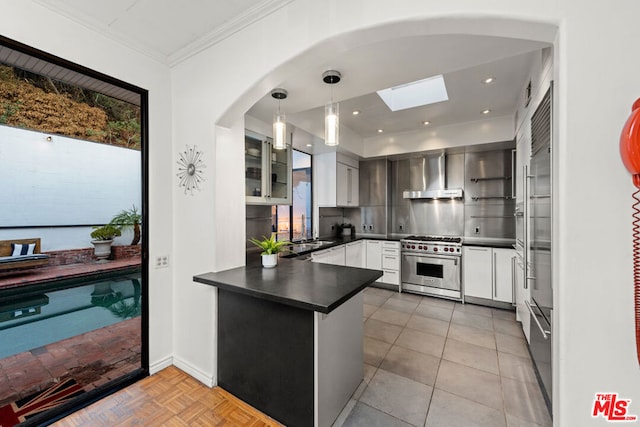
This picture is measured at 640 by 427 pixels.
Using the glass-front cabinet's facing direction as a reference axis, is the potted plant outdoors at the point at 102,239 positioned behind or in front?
behind

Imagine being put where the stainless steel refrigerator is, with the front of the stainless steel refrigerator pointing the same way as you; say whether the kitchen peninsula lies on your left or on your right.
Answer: on your left

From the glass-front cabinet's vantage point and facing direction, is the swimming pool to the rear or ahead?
to the rear

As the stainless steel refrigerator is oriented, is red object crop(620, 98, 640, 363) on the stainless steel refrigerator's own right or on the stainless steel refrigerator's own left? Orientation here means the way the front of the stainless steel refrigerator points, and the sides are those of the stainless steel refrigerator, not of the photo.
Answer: on the stainless steel refrigerator's own left

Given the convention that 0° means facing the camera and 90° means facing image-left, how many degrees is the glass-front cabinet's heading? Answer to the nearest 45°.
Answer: approximately 315°

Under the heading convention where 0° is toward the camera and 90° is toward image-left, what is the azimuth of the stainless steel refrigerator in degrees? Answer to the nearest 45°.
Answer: approximately 90°

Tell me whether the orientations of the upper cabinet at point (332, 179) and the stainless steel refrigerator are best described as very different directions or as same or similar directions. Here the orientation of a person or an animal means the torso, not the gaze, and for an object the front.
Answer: very different directions

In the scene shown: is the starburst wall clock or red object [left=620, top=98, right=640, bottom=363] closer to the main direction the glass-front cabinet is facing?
the red object

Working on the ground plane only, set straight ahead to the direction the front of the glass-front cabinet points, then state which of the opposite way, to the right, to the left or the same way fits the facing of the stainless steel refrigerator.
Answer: the opposite way
